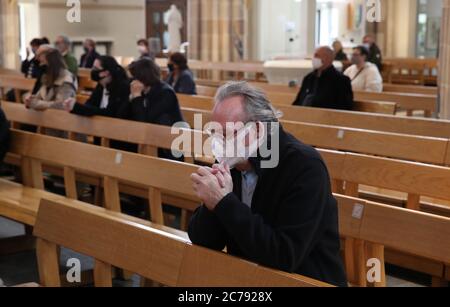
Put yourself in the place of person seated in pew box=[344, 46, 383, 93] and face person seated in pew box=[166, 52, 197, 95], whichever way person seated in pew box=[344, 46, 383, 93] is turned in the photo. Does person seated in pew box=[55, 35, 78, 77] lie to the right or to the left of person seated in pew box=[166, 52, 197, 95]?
right

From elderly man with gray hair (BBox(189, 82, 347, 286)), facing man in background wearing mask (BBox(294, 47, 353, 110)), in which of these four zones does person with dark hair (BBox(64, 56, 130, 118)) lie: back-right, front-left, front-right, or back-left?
front-left

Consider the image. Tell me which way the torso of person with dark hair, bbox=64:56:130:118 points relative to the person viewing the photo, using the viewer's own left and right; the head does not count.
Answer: facing the viewer and to the left of the viewer

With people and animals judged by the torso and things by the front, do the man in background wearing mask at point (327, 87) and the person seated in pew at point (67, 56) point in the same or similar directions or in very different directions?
same or similar directions

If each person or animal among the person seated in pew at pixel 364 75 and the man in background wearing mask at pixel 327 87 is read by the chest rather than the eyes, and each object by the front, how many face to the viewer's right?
0

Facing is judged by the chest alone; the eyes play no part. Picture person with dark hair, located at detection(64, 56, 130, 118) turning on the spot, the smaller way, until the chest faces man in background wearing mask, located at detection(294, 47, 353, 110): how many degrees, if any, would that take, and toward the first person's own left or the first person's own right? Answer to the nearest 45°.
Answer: approximately 135° to the first person's own left

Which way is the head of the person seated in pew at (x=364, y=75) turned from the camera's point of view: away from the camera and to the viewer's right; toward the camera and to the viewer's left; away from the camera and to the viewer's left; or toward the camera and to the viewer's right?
toward the camera and to the viewer's left

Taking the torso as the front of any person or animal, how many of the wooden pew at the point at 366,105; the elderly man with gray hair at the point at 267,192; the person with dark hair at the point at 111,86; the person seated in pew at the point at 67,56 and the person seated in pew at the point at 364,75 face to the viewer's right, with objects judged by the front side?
0

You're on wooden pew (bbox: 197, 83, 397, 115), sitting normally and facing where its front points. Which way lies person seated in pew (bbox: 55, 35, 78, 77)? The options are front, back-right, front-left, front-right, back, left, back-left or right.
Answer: right

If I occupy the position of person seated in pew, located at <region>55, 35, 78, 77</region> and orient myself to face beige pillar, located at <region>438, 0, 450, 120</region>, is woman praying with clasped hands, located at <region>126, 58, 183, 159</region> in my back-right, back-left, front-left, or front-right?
front-right

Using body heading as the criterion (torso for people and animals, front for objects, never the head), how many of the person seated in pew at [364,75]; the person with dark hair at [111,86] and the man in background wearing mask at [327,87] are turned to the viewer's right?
0

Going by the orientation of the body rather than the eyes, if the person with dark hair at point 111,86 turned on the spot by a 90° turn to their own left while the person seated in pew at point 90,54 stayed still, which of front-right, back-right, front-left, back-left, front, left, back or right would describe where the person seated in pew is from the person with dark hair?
back-left
